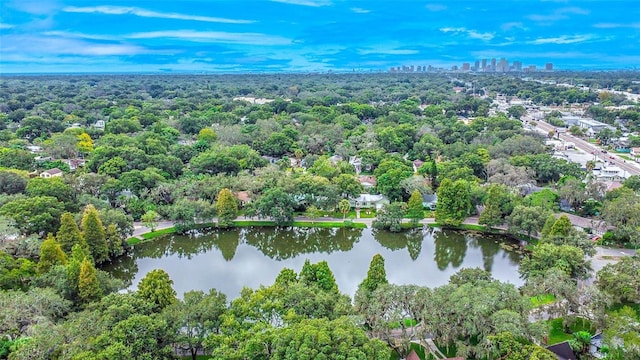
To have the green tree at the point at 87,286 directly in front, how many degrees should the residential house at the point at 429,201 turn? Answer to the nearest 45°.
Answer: approximately 45° to its right

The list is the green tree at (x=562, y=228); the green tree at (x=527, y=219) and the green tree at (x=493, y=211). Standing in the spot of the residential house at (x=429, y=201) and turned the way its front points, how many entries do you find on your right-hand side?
0

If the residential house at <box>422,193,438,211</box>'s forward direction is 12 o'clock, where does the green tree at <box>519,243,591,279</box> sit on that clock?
The green tree is roughly at 11 o'clock from the residential house.

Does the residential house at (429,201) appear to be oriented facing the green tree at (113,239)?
no

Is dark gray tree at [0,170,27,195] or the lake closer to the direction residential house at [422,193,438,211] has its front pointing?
the lake

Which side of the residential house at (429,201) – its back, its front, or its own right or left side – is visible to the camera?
front

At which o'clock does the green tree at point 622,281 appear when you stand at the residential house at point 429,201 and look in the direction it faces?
The green tree is roughly at 11 o'clock from the residential house.

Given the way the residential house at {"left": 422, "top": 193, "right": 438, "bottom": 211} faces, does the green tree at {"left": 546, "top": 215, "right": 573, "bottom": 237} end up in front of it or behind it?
in front

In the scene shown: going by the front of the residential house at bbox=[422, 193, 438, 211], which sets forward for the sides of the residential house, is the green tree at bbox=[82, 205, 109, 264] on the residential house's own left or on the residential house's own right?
on the residential house's own right

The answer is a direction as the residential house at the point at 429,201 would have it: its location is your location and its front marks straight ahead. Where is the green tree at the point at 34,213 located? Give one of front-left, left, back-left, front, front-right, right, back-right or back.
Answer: front-right

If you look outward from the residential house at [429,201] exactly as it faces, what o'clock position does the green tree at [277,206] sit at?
The green tree is roughly at 2 o'clock from the residential house.

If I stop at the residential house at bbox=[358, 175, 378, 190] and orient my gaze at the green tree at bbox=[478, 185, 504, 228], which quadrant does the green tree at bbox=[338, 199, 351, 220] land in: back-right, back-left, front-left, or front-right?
front-right

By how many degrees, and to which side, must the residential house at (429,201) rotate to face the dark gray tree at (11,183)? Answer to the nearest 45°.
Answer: approximately 90° to its right

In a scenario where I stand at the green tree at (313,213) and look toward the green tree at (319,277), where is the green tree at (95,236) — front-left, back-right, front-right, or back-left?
front-right

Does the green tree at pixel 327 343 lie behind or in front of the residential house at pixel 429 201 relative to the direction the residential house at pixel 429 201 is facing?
in front

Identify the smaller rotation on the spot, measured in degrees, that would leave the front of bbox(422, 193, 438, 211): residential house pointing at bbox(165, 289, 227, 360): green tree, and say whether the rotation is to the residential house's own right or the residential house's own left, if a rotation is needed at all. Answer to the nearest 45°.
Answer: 0° — it already faces it

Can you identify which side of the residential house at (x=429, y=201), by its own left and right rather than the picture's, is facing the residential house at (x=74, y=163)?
right

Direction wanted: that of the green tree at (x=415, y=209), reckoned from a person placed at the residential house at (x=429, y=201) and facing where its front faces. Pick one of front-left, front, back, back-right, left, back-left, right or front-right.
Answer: front

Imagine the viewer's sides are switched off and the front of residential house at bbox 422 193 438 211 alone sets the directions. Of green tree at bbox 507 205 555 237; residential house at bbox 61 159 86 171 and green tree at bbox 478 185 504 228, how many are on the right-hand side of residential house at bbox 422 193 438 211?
1

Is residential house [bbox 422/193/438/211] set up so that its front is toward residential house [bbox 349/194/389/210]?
no
